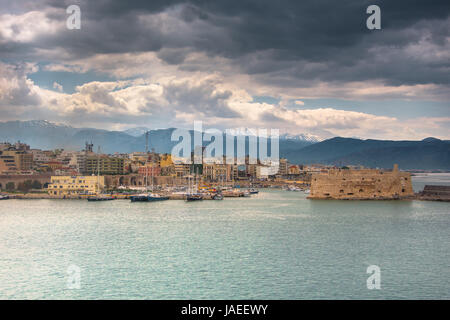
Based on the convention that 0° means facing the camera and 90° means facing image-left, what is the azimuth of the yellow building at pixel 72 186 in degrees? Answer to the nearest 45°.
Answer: approximately 0°

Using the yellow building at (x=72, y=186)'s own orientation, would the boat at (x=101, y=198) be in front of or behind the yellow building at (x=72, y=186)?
in front

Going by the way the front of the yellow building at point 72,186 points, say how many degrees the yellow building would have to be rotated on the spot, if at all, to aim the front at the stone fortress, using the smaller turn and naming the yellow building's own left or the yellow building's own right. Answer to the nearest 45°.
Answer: approximately 45° to the yellow building's own left

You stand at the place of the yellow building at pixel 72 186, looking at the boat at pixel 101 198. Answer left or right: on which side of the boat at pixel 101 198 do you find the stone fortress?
left
